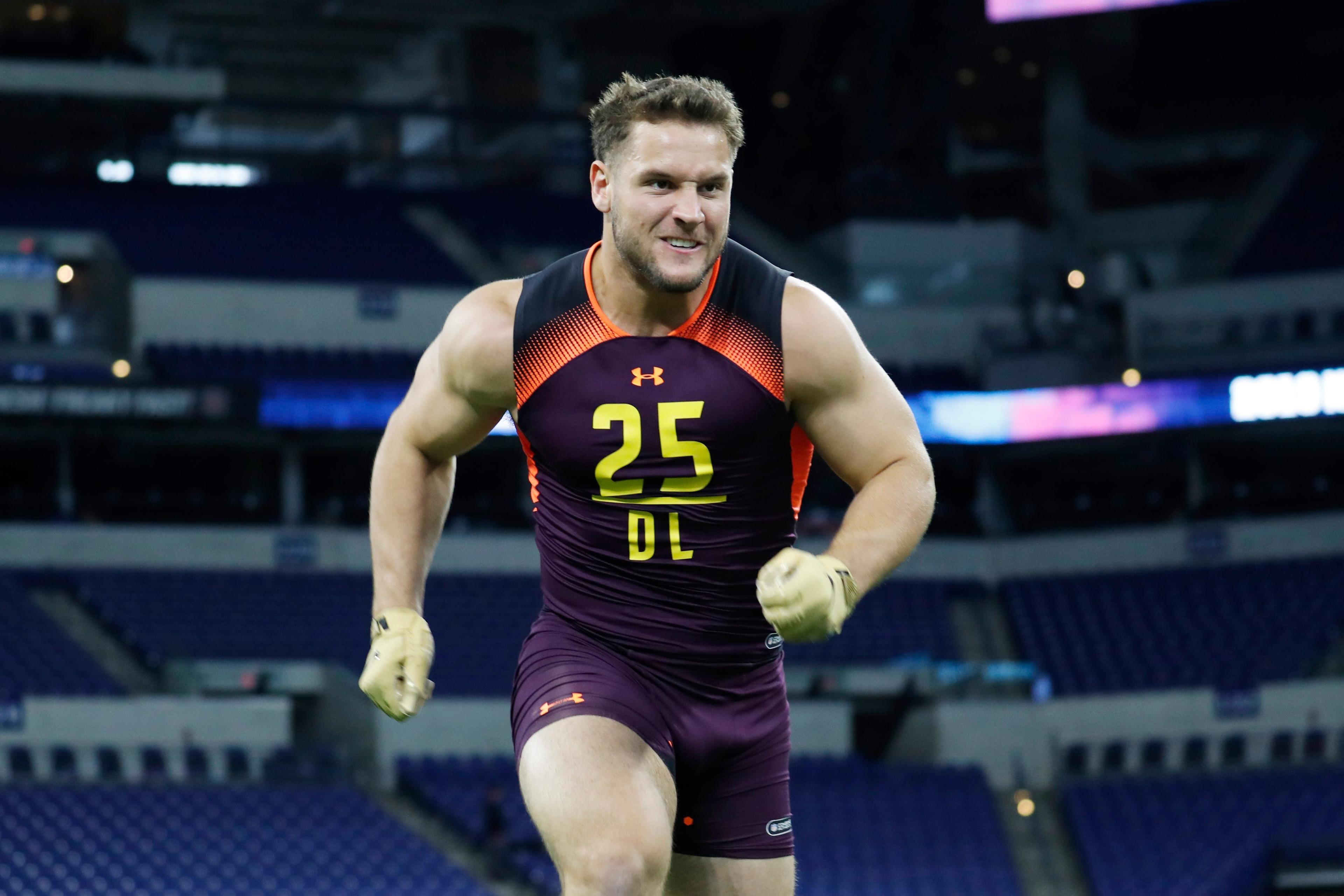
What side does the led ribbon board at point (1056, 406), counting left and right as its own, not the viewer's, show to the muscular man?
front

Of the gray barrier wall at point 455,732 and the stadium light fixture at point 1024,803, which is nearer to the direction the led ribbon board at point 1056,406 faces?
the stadium light fixture

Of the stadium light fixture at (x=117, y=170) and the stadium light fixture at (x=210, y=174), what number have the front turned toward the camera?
2

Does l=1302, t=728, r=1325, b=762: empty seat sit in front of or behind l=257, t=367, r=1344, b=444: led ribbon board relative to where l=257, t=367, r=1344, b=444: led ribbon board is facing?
in front

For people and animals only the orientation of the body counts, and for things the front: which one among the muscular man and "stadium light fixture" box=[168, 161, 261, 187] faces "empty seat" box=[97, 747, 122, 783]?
the stadium light fixture

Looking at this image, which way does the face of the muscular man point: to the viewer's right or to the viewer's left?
to the viewer's right

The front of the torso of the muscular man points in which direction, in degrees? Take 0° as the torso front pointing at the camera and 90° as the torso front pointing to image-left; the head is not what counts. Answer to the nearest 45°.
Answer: approximately 0°

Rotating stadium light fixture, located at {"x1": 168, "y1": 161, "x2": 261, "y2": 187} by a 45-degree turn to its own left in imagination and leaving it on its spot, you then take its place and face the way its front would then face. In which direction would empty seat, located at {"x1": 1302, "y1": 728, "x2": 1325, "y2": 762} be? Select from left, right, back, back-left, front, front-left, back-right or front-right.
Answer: front

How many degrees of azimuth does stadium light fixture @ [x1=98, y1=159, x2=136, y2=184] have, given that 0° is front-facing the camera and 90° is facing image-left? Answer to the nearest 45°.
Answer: approximately 0°

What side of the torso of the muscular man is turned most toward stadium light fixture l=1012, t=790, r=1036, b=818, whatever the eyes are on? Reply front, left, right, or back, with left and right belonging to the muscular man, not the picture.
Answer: back

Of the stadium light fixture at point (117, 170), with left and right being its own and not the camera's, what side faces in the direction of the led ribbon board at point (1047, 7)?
left

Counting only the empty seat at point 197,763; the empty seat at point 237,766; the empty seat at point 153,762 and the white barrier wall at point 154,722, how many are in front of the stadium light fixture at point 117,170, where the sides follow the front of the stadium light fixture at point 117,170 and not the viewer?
4
